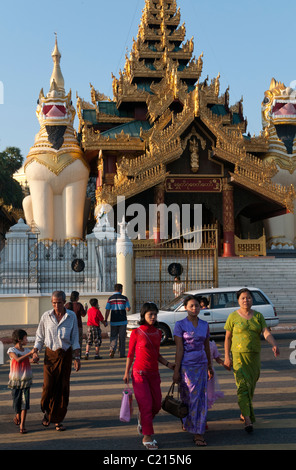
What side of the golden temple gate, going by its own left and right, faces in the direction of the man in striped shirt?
front

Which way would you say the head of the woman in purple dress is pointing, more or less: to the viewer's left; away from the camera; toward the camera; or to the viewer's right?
toward the camera

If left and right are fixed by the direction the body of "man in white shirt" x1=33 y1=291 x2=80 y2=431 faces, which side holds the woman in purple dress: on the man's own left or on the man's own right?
on the man's own left

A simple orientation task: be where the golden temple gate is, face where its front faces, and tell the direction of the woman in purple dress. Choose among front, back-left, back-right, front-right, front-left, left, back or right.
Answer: front

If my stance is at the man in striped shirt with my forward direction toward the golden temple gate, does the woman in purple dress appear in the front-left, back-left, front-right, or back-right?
back-right

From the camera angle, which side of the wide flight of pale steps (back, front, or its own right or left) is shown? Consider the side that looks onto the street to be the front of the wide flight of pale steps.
front

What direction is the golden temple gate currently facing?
toward the camera

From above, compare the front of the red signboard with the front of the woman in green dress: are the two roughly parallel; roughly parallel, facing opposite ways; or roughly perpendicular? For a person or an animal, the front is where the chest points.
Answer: roughly parallel

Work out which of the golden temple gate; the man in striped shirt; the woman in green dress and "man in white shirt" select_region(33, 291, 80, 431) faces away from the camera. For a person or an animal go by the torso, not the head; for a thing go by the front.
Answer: the man in striped shirt

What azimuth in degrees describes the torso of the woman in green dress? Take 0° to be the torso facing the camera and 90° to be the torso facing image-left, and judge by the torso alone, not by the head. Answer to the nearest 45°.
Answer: approximately 0°

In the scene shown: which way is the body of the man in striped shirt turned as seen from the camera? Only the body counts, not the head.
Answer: away from the camera

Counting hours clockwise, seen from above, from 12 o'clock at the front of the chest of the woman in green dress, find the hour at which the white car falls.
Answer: The white car is roughly at 6 o'clock from the woman in green dress.

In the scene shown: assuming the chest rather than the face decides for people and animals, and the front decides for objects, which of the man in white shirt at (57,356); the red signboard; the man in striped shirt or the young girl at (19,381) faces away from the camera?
the man in striped shirt

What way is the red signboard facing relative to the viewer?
toward the camera

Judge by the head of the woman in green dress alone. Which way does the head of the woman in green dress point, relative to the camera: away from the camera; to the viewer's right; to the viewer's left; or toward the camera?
toward the camera
